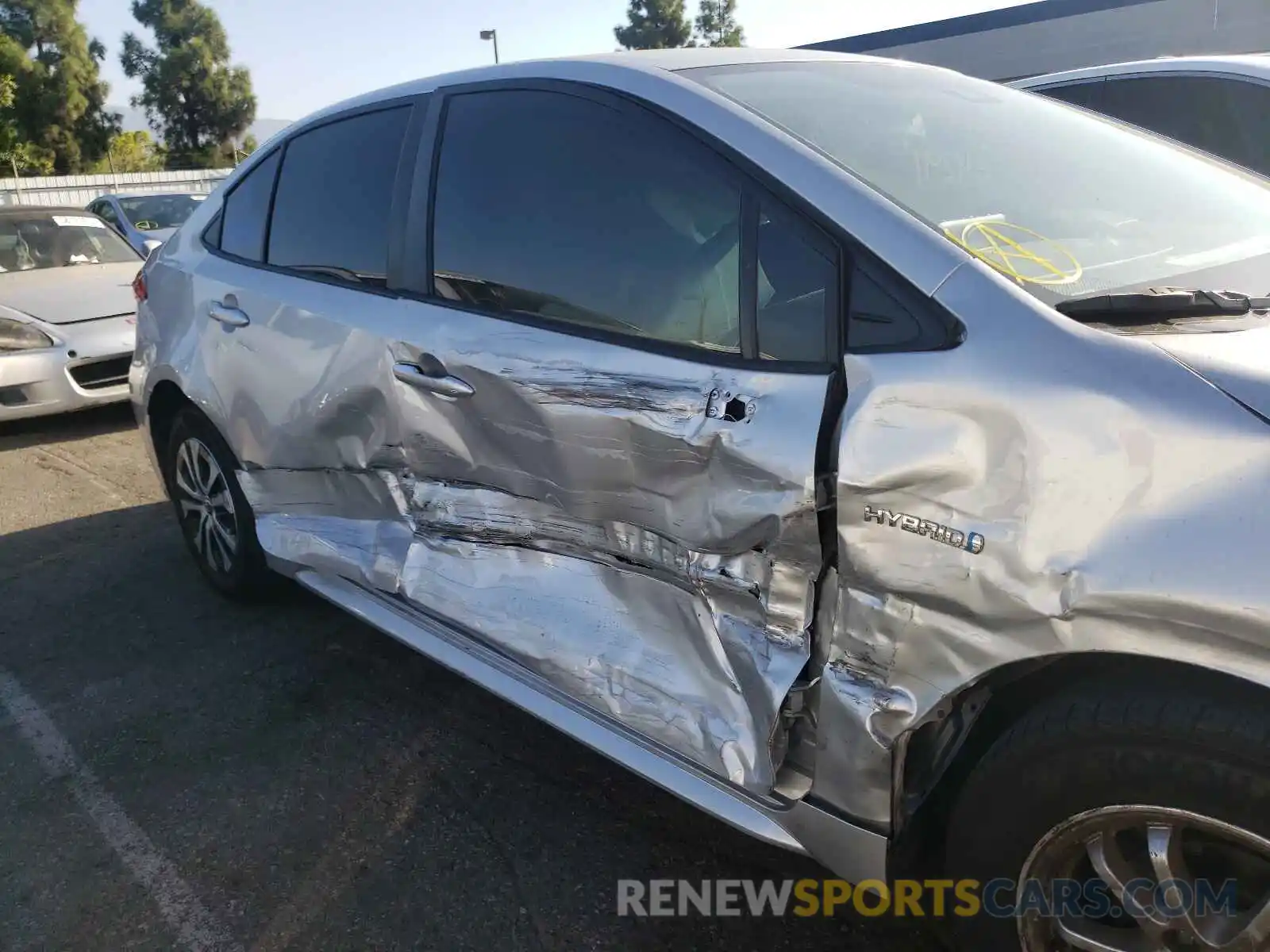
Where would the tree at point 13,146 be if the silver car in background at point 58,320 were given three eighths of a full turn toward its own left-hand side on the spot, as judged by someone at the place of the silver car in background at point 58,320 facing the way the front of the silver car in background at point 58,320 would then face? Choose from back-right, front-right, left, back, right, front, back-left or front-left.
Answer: front

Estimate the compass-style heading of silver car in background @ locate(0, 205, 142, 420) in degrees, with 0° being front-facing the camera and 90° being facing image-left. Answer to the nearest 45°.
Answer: approximately 315°

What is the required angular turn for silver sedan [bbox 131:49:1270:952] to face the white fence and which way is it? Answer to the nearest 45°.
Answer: approximately 180°

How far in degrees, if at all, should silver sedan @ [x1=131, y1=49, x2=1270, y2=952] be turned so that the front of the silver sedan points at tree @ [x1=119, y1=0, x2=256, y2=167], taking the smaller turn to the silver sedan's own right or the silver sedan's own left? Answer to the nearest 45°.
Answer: approximately 180°

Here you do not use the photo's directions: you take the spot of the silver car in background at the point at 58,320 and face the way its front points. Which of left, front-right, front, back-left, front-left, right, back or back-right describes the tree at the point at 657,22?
left

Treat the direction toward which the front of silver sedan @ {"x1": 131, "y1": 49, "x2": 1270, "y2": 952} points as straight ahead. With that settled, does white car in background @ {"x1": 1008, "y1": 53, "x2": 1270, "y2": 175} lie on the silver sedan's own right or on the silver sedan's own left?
on the silver sedan's own left

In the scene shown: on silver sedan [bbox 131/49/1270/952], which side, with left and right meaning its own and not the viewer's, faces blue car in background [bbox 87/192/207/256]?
back

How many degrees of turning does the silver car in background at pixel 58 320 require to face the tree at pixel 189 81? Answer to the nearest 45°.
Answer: approximately 135° to its left

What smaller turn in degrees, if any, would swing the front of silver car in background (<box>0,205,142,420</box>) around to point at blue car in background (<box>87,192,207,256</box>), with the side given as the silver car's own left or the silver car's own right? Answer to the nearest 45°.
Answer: approximately 135° to the silver car's own left

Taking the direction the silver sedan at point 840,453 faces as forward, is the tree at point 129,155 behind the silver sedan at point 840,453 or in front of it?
behind

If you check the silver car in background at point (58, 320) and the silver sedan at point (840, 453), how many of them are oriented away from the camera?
0

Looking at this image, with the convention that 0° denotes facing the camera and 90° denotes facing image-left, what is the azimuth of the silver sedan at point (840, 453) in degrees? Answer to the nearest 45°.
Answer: approximately 315°

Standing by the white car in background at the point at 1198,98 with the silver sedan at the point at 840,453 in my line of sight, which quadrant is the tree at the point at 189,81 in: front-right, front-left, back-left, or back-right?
back-right

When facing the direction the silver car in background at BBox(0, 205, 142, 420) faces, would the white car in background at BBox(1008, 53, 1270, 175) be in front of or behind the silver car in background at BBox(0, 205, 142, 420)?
in front
